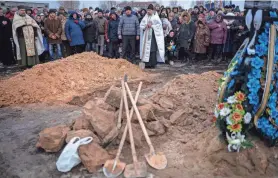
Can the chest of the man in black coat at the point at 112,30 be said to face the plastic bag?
yes

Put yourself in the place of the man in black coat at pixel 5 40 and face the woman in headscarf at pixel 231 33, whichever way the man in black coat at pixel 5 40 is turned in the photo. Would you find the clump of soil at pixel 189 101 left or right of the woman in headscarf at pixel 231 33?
right

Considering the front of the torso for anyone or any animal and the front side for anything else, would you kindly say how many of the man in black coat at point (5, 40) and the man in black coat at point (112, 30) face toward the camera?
2

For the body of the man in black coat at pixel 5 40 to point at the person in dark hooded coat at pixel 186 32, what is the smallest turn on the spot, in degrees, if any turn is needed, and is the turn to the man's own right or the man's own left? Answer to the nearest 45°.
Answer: approximately 90° to the man's own left

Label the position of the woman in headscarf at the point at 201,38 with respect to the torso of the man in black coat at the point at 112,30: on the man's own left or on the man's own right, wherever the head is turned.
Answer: on the man's own left

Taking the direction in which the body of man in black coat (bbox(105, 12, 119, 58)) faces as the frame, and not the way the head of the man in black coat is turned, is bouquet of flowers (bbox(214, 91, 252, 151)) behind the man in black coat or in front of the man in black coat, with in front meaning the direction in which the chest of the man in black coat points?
in front

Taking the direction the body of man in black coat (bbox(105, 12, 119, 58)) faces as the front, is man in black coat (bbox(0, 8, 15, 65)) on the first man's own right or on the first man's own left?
on the first man's own right

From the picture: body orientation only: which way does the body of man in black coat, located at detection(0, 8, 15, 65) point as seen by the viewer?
toward the camera

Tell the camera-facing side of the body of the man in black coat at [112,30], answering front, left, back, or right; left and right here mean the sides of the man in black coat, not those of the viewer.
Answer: front

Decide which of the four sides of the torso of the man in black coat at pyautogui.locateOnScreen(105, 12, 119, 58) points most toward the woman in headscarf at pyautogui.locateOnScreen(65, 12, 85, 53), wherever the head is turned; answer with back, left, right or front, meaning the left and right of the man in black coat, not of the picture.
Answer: right

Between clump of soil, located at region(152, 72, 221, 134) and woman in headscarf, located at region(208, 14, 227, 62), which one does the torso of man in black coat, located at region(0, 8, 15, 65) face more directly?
the clump of soil

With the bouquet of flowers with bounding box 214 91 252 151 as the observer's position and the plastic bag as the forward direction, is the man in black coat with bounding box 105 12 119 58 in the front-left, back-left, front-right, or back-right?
front-right

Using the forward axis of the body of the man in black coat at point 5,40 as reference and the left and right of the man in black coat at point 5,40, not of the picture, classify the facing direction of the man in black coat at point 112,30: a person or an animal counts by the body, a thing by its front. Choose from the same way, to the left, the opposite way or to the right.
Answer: the same way

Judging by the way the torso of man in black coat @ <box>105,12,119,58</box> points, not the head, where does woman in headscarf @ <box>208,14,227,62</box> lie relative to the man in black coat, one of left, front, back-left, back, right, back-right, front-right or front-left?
left

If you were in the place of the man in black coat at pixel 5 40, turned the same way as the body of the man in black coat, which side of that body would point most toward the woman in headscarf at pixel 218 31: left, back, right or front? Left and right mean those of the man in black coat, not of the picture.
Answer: left
